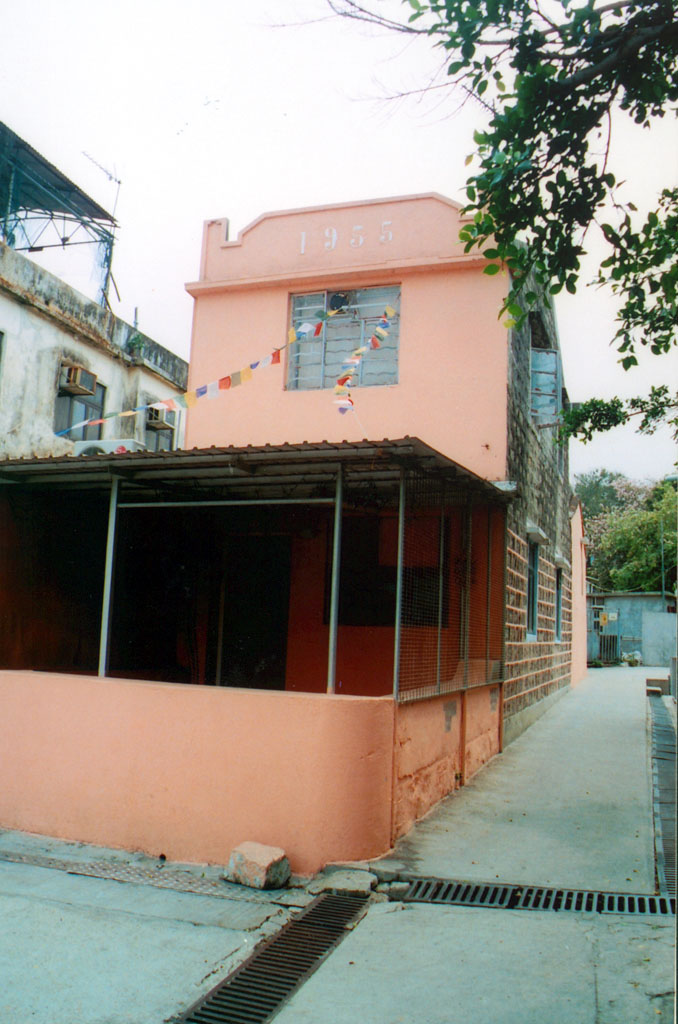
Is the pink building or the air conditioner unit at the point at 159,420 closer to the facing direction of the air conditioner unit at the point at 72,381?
the pink building

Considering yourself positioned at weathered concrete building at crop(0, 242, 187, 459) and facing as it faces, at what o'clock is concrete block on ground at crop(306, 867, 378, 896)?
The concrete block on ground is roughly at 1 o'clock from the weathered concrete building.

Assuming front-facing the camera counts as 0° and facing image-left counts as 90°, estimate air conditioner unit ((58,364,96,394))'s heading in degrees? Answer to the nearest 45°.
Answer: approximately 315°

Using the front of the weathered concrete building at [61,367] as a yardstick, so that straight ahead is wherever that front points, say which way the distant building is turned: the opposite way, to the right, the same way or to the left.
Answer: to the right

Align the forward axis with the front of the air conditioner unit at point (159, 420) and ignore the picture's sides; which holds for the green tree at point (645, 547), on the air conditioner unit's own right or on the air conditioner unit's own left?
on the air conditioner unit's own left

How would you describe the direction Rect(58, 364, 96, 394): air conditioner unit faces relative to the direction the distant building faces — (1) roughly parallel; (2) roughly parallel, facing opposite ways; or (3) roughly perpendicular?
roughly perpendicular

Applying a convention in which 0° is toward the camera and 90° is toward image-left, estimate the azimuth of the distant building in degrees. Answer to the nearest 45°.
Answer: approximately 0°

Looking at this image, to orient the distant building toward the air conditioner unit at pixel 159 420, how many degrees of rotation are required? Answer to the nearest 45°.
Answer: approximately 45° to its right

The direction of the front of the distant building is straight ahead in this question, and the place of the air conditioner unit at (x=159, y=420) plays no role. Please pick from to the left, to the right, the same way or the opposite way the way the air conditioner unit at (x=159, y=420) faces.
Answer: to the left
